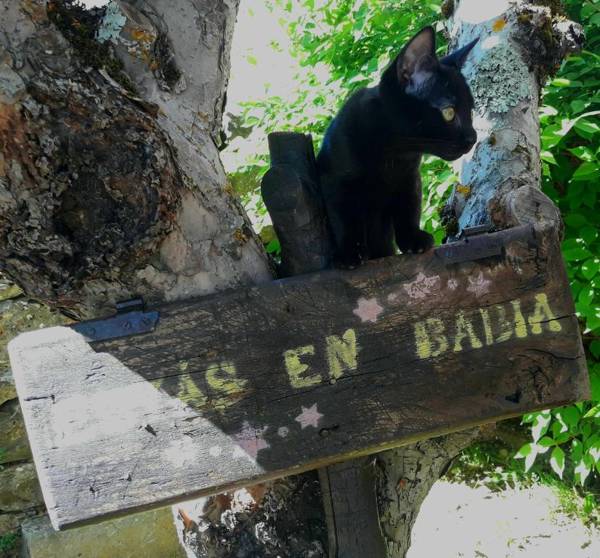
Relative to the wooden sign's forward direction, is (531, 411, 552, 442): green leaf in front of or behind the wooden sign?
behind

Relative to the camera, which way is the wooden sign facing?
toward the camera

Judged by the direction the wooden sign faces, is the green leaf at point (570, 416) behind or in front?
behind
